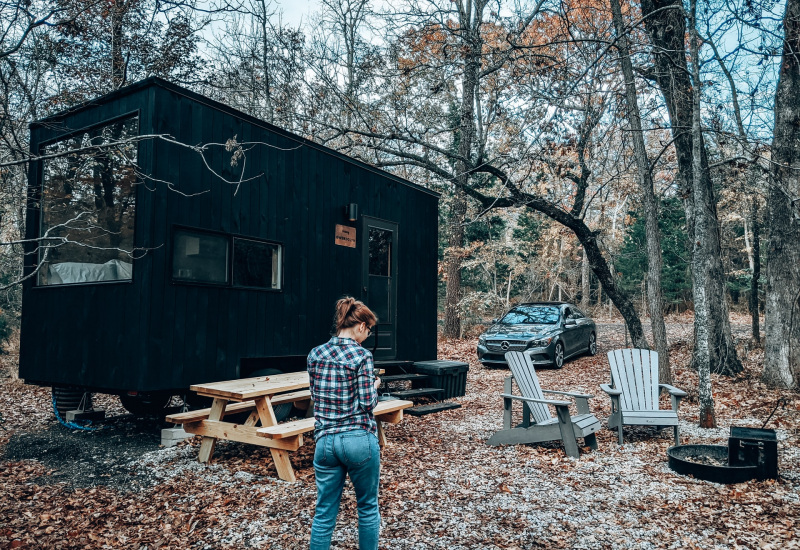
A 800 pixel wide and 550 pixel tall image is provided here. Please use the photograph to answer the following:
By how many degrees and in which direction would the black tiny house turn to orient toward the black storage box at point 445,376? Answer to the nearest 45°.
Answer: approximately 90° to its left

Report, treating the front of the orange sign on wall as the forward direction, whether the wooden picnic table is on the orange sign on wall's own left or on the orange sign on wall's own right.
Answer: on the orange sign on wall's own right

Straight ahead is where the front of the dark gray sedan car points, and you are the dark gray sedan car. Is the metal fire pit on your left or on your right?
on your left

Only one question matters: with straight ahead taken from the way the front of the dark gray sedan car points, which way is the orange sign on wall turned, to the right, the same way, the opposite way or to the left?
to the left

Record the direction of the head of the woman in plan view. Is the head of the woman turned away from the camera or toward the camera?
away from the camera

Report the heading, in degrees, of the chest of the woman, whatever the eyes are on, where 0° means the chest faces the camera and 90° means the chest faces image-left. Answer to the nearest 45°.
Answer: approximately 225°

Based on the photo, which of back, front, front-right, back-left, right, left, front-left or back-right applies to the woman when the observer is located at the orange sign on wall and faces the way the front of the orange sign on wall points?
front-right
